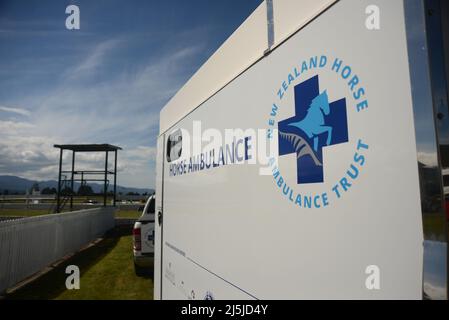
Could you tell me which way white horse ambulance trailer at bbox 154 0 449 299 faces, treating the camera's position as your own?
facing away from the viewer and to the left of the viewer
